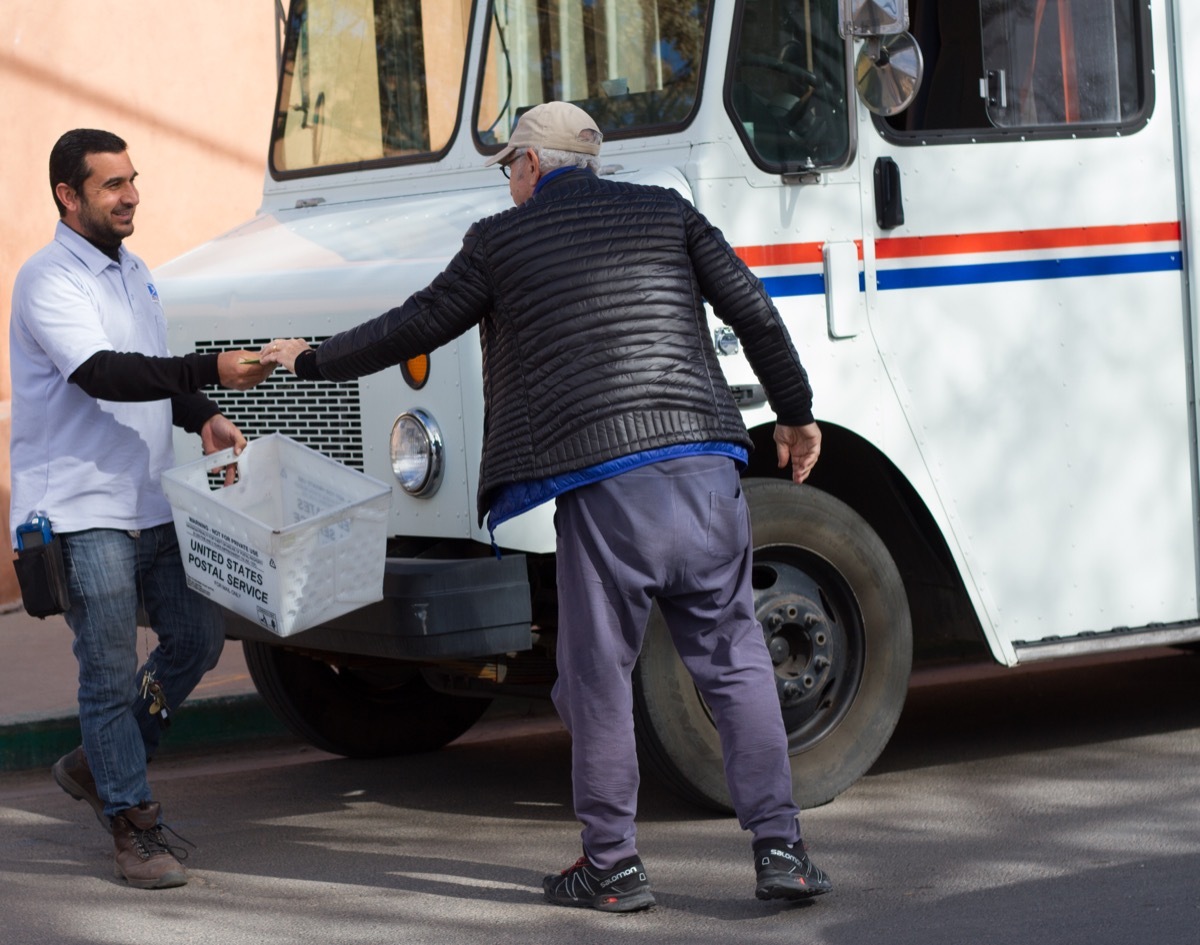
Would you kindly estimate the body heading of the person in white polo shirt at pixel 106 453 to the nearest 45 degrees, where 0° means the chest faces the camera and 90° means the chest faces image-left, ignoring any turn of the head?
approximately 315°

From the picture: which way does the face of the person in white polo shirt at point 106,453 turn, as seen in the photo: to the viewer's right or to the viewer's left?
to the viewer's right

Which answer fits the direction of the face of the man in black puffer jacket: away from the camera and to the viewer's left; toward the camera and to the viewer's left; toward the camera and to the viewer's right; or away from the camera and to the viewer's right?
away from the camera and to the viewer's left

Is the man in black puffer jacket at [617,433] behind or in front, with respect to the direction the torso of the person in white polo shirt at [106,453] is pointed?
in front

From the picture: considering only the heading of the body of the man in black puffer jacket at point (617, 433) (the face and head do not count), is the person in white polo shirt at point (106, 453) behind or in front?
in front

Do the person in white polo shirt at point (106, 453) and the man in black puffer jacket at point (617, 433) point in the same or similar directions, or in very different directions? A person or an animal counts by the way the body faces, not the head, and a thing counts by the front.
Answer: very different directions

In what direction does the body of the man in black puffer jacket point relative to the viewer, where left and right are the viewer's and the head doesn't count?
facing away from the viewer and to the left of the viewer
